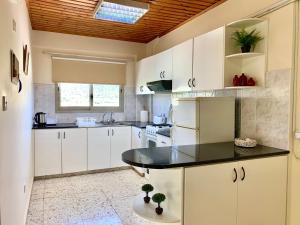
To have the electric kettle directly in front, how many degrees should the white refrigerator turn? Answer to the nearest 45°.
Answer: approximately 45° to its right

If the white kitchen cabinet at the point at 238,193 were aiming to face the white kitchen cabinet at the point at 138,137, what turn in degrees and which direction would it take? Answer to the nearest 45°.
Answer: approximately 180°

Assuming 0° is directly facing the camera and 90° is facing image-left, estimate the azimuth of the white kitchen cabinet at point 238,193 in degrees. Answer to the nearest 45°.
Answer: approximately 315°

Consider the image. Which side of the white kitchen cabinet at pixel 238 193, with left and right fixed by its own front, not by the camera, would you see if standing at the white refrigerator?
back

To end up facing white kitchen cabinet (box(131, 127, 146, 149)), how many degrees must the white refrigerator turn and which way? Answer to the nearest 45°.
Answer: approximately 90° to its right

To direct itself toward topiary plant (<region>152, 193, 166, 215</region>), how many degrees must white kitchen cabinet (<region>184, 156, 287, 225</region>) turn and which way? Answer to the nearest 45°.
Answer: approximately 90° to its right

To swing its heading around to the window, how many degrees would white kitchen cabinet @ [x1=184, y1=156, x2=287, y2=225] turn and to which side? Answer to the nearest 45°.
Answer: approximately 180°

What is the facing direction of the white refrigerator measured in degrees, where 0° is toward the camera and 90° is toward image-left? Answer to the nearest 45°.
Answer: approximately 45°
